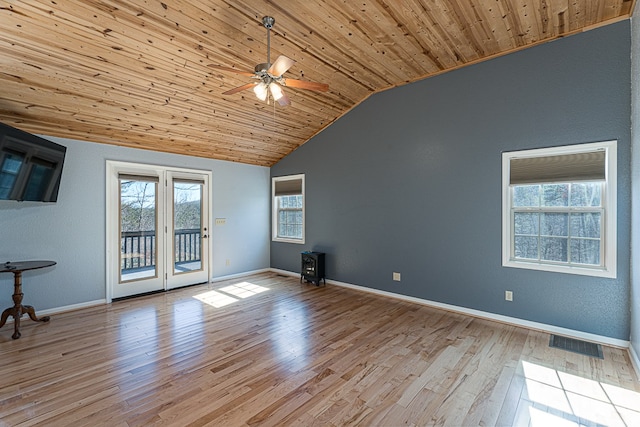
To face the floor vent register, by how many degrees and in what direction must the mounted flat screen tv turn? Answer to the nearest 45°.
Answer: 0° — it already faces it

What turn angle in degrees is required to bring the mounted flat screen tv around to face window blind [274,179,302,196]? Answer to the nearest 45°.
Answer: approximately 45° to its left

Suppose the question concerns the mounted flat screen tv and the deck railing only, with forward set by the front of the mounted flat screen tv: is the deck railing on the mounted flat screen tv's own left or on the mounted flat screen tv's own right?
on the mounted flat screen tv's own left

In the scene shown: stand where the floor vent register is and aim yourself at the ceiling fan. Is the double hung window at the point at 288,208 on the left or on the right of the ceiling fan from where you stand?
right

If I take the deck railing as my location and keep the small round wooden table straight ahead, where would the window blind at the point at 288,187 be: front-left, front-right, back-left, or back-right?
front-left

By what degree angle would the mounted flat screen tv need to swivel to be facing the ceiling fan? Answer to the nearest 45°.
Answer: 0° — it already faces it

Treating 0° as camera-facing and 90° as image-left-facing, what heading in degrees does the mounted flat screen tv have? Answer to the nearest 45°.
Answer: approximately 315°

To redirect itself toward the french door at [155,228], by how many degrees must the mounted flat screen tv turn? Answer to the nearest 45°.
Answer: approximately 90° to its left

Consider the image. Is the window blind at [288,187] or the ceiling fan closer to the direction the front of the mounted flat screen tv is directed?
the ceiling fan

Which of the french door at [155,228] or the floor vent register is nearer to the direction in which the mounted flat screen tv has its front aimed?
the floor vent register
